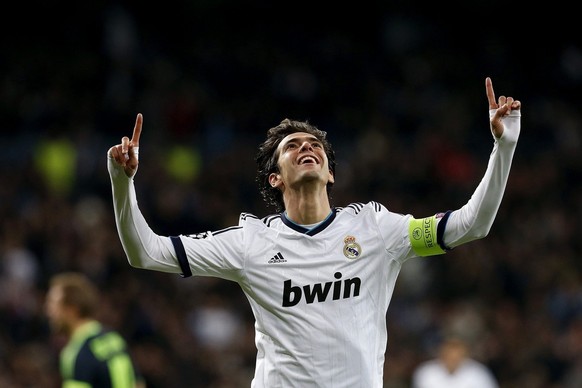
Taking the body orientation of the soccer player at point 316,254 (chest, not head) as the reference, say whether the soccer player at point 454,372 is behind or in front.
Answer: behind

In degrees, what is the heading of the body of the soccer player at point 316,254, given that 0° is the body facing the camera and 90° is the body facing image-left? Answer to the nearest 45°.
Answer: approximately 0°

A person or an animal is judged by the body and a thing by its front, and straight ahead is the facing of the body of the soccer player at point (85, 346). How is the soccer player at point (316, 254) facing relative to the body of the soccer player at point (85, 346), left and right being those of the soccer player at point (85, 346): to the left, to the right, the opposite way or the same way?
to the left

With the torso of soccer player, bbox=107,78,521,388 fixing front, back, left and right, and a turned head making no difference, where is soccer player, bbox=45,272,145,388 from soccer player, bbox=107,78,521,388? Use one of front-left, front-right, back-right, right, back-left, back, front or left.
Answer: back-right

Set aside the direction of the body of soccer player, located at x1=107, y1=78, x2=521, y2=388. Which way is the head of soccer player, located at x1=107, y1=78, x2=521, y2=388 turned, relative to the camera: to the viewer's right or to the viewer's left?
to the viewer's right
